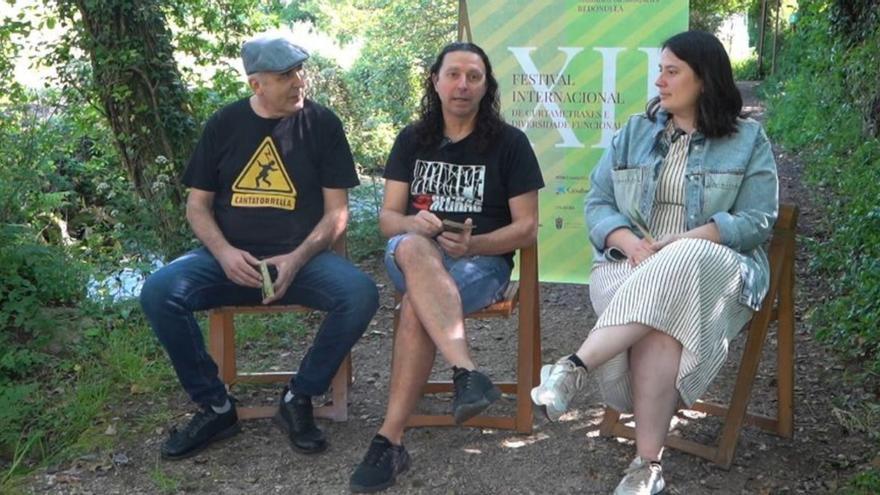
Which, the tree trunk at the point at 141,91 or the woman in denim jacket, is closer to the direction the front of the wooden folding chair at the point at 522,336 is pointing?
the woman in denim jacket

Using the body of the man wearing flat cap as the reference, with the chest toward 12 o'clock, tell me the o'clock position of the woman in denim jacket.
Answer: The woman in denim jacket is roughly at 10 o'clock from the man wearing flat cap.

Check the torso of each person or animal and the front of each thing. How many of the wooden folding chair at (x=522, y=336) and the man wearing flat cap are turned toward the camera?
2

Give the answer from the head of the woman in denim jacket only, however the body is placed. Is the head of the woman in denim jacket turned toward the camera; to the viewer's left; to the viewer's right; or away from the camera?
to the viewer's left

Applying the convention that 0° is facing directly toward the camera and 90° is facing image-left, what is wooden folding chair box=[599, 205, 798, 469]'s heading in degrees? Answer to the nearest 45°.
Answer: approximately 45°

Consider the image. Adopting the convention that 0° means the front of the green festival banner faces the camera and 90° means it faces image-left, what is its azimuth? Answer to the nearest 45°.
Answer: approximately 0°

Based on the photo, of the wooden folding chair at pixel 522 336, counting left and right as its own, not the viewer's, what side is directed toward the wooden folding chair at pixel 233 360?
right
